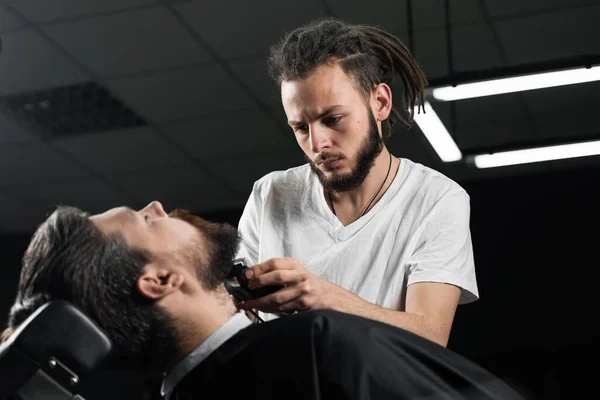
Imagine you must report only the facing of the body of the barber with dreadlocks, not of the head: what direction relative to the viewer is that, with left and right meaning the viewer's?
facing the viewer and to the left of the viewer

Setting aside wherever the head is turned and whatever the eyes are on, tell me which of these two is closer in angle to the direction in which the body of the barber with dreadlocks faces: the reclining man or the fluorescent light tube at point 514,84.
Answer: the reclining man

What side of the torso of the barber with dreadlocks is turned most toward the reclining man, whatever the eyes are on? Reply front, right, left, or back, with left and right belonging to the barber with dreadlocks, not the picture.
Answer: front

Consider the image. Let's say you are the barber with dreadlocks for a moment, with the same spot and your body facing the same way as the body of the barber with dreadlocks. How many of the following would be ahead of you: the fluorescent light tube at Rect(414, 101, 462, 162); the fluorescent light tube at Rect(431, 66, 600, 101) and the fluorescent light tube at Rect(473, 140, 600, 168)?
0

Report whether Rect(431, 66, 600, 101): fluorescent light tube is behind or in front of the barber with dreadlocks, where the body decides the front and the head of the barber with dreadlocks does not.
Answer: behind

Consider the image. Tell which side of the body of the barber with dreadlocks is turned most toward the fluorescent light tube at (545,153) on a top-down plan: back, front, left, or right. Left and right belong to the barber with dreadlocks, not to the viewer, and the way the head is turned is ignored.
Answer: back

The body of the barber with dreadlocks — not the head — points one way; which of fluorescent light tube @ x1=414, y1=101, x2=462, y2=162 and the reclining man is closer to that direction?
the reclining man

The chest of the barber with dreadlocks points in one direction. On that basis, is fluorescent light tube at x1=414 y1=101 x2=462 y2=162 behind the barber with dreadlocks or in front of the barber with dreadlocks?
behind

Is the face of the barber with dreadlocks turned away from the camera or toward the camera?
toward the camera
